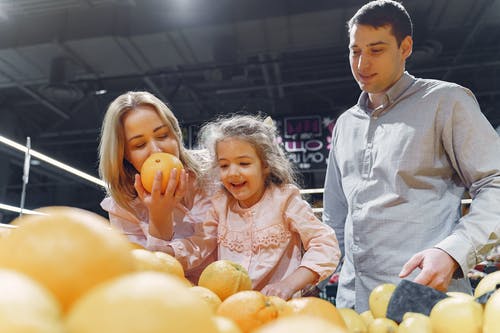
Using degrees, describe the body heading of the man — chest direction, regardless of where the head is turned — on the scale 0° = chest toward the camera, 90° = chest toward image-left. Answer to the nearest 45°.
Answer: approximately 45°

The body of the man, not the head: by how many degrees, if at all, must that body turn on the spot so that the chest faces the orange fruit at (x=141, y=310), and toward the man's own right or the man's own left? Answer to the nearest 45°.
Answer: approximately 45° to the man's own left

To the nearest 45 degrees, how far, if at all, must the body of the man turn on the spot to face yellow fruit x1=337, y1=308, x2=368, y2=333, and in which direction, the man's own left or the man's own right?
approximately 45° to the man's own left

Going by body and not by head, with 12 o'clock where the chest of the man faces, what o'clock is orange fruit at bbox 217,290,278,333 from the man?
The orange fruit is roughly at 11 o'clock from the man.

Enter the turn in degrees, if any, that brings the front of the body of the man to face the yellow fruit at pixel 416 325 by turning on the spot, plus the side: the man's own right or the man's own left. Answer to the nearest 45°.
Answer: approximately 45° to the man's own left
